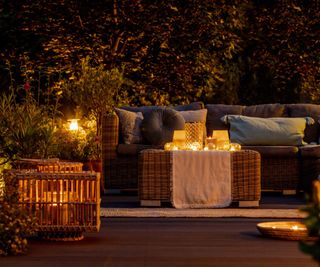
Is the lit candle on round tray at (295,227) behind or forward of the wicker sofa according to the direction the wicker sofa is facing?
forward

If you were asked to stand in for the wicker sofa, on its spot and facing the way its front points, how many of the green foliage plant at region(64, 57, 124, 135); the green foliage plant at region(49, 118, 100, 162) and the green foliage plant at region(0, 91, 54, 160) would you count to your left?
0

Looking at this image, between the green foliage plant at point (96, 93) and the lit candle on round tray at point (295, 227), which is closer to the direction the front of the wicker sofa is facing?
the lit candle on round tray

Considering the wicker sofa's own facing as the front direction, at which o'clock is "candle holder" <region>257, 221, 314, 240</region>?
The candle holder is roughly at 12 o'clock from the wicker sofa.

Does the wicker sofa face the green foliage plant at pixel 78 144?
no

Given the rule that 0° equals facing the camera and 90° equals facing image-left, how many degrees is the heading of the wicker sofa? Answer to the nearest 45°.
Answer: approximately 0°

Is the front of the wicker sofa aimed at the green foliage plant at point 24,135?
no

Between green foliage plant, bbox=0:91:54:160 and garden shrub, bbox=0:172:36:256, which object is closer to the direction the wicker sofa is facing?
the garden shrub

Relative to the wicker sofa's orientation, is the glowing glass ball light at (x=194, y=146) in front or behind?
in front

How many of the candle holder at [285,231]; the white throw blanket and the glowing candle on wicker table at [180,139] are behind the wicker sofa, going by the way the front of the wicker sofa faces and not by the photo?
0

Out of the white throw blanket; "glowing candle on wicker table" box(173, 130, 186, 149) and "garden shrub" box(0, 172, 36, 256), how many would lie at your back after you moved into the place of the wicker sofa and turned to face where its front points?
0

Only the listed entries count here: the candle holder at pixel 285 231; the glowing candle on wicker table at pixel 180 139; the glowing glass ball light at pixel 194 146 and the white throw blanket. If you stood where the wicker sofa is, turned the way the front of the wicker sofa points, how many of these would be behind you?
0
